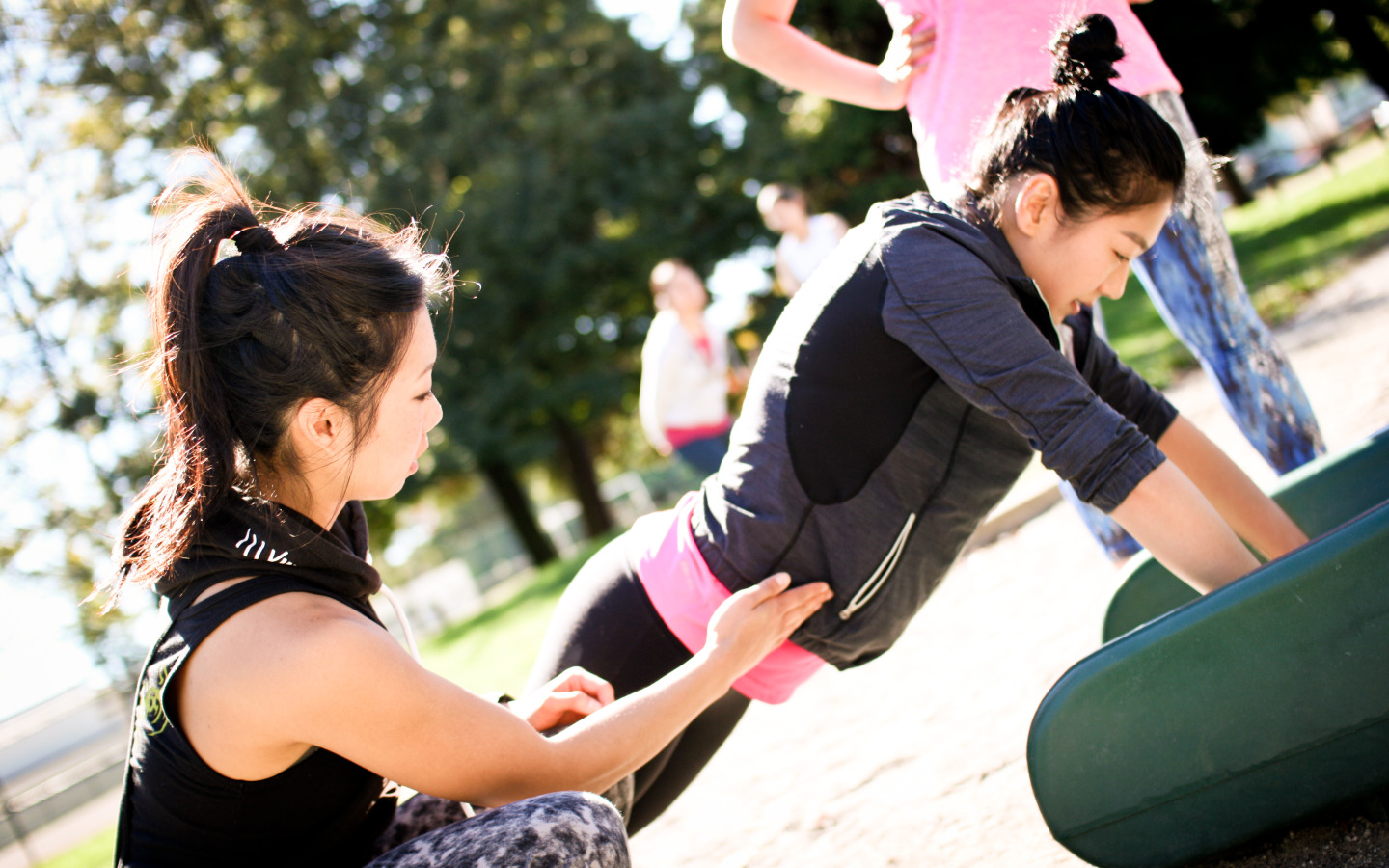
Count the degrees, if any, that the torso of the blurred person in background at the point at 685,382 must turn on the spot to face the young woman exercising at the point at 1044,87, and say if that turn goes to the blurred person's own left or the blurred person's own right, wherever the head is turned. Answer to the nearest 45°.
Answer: approximately 45° to the blurred person's own right

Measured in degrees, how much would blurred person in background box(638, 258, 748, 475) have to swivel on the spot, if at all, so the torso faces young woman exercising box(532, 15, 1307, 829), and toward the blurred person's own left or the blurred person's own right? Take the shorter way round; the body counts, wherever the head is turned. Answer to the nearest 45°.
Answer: approximately 45° to the blurred person's own right
